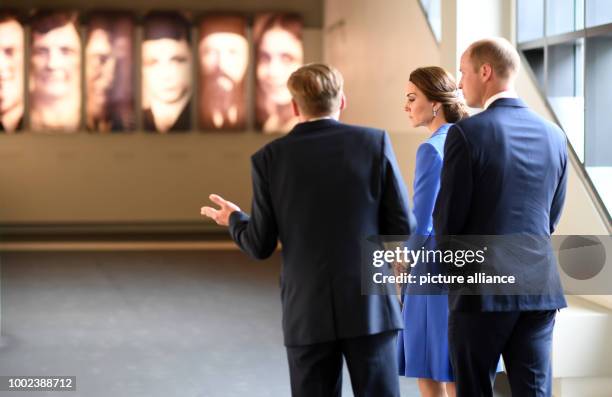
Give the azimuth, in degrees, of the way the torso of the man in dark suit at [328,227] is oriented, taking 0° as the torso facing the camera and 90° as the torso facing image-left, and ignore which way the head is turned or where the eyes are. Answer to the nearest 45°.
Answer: approximately 180°

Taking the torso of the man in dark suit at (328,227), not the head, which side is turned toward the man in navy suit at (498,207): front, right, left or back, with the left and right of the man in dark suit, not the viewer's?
right

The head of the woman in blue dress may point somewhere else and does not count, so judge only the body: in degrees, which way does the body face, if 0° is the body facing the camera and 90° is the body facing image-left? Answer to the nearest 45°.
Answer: approximately 90°

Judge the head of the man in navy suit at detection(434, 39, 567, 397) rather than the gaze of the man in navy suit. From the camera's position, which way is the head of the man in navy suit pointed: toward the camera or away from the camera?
away from the camera

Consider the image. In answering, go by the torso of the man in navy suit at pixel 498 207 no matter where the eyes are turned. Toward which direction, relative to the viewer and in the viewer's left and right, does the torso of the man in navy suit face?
facing away from the viewer and to the left of the viewer

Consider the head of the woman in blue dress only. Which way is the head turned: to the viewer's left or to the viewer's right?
to the viewer's left

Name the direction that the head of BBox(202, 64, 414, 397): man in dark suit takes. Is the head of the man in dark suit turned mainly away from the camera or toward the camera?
away from the camera

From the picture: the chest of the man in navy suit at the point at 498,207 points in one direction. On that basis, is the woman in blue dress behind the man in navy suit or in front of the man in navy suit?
in front

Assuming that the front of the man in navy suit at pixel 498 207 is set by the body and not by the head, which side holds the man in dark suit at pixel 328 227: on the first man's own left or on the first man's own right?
on the first man's own left
